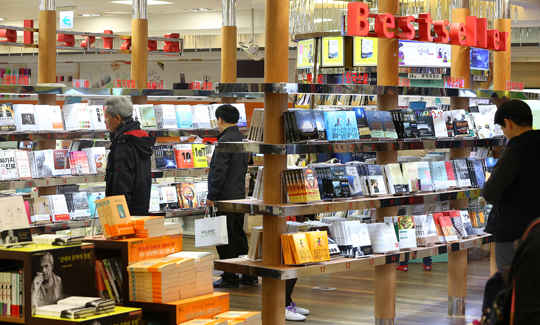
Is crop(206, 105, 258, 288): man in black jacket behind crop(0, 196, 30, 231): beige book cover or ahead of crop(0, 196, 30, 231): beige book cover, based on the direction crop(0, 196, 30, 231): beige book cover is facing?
behind

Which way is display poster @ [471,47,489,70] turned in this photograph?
toward the camera

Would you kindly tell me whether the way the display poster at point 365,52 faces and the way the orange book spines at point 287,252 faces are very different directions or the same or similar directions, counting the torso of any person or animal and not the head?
same or similar directions

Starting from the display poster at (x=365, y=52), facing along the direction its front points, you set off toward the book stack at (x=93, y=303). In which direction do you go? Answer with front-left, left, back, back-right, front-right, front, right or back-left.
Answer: front

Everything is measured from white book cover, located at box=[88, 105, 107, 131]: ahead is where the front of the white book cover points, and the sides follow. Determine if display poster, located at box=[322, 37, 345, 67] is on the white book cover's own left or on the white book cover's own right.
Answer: on the white book cover's own left

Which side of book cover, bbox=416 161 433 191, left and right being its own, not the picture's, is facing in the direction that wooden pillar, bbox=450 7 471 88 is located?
left

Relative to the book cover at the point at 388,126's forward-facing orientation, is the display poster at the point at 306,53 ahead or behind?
behind

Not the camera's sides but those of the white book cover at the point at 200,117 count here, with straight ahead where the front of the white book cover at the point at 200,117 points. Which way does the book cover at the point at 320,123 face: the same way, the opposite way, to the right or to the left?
the same way

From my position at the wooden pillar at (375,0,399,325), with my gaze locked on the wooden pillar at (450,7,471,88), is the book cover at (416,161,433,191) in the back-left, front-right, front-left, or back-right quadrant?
front-right

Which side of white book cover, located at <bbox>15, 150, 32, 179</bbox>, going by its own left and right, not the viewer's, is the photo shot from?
front

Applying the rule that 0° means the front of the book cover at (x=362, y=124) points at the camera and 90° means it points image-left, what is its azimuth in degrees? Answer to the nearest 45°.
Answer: approximately 0°

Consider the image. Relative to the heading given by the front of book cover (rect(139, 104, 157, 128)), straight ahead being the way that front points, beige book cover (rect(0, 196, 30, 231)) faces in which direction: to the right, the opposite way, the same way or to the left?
the same way

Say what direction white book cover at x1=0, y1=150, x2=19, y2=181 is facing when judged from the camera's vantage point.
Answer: facing the viewer

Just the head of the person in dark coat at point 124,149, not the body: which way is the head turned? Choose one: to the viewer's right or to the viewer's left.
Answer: to the viewer's left

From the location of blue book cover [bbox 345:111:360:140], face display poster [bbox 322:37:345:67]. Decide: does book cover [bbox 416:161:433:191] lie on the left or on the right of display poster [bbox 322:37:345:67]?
right
